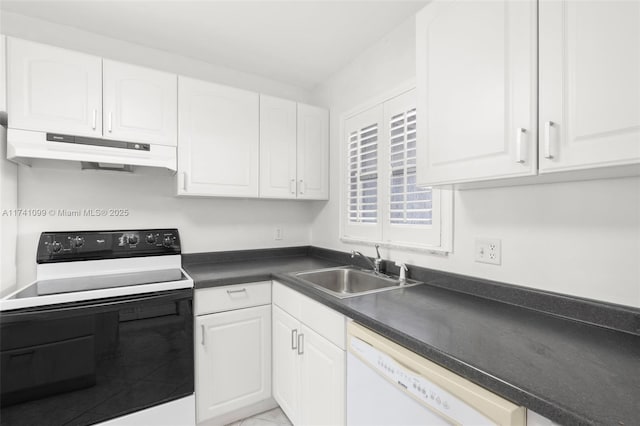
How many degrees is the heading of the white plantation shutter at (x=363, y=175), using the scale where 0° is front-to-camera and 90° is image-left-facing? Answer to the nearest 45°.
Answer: approximately 45°

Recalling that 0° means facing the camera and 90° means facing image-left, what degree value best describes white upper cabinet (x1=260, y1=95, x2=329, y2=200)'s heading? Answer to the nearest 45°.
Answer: approximately 315°

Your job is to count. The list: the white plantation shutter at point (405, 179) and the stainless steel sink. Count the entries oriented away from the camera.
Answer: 0

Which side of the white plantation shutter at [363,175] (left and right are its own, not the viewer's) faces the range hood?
front

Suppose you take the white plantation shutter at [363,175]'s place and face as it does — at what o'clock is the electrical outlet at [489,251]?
The electrical outlet is roughly at 9 o'clock from the white plantation shutter.

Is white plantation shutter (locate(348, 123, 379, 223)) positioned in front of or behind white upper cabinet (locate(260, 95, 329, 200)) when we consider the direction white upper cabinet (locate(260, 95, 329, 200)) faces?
in front
